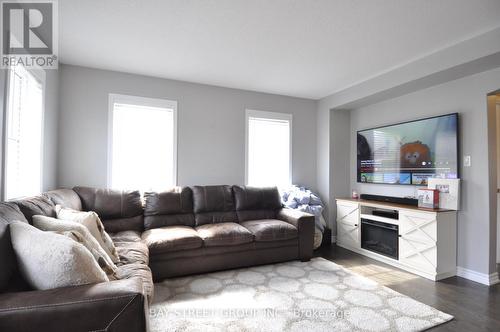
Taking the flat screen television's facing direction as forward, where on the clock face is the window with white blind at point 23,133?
The window with white blind is roughly at 12 o'clock from the flat screen television.

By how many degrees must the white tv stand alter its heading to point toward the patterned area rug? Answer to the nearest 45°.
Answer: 0° — it already faces it

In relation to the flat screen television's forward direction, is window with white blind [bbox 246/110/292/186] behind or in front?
in front

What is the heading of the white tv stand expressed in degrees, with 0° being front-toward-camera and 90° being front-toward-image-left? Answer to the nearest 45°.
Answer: approximately 45°

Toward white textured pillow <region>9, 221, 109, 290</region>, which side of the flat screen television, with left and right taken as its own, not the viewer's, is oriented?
front

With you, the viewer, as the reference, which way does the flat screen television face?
facing the viewer and to the left of the viewer

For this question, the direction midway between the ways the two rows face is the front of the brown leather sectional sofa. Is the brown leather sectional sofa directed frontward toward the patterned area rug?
yes

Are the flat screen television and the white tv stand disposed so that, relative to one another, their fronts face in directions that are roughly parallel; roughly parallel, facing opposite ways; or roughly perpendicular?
roughly parallel

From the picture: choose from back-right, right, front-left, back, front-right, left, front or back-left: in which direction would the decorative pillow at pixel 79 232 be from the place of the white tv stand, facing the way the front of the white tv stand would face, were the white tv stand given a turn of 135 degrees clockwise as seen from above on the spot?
back-left

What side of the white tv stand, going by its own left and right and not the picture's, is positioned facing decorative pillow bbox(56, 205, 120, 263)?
front

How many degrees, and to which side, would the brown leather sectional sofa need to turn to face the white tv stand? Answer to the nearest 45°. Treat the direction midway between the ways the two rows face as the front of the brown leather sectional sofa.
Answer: approximately 45° to its left

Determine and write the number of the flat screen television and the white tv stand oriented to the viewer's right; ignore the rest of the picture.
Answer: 0

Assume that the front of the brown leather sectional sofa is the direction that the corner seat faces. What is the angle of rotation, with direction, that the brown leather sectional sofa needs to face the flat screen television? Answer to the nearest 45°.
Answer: approximately 45° to its left

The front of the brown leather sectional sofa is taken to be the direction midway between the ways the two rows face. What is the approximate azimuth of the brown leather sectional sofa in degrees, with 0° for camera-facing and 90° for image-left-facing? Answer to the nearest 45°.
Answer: approximately 315°
